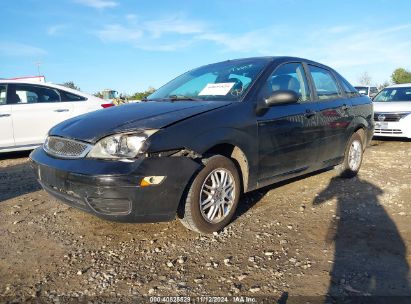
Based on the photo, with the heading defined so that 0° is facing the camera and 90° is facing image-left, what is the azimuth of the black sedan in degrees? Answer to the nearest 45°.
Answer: approximately 45°

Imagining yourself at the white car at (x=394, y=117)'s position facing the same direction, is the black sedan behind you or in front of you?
in front

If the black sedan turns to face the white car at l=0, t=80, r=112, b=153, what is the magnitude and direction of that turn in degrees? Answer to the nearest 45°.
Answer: approximately 90° to its right

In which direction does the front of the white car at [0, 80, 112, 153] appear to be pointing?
to the viewer's left

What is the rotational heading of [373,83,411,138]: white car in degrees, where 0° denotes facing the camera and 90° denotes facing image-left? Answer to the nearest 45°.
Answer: approximately 45°

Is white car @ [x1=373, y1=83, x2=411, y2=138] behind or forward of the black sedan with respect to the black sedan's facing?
behind

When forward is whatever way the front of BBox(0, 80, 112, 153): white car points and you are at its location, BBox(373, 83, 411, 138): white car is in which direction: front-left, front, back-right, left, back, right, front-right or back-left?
back
